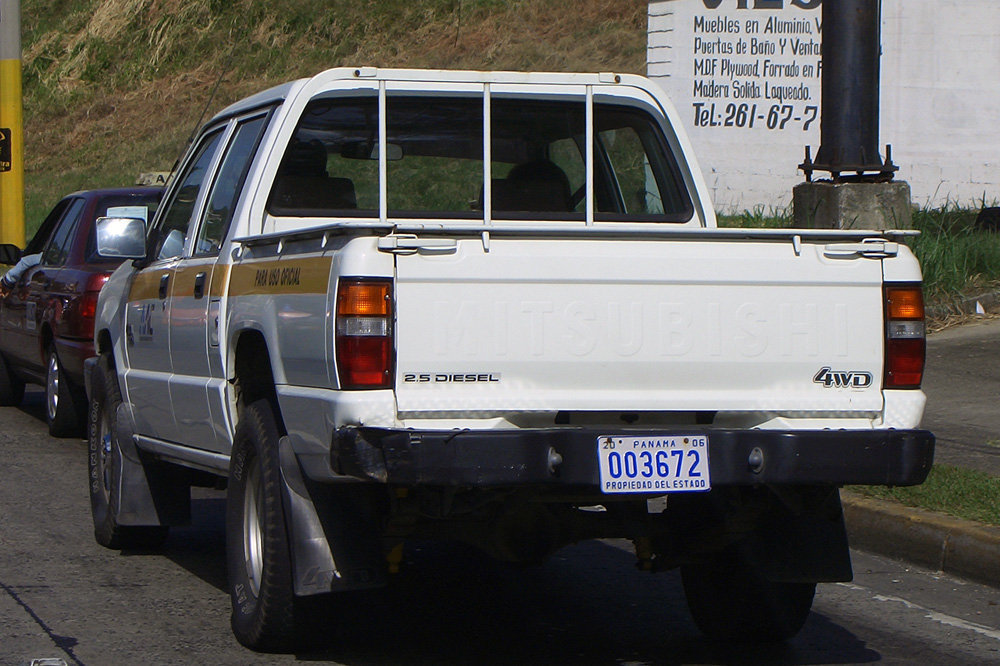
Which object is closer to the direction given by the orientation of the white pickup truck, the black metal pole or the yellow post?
the yellow post

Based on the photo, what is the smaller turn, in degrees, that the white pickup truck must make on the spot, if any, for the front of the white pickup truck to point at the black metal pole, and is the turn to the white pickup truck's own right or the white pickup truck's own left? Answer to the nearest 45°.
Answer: approximately 45° to the white pickup truck's own right

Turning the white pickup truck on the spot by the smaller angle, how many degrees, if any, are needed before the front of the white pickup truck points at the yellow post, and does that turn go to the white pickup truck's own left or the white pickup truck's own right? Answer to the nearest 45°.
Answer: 0° — it already faces it

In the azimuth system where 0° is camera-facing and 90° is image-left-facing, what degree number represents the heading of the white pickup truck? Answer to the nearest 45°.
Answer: approximately 135°
